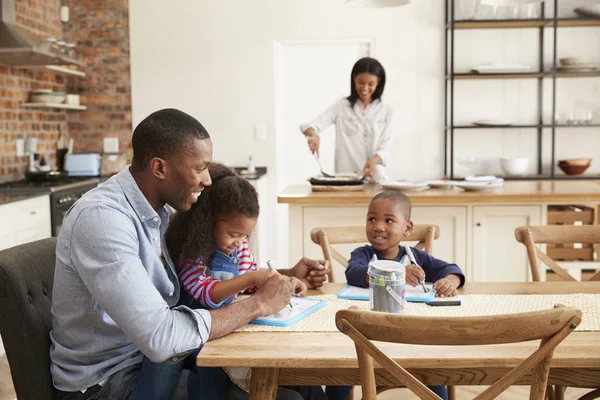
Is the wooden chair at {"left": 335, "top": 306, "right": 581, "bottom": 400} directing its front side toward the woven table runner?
yes

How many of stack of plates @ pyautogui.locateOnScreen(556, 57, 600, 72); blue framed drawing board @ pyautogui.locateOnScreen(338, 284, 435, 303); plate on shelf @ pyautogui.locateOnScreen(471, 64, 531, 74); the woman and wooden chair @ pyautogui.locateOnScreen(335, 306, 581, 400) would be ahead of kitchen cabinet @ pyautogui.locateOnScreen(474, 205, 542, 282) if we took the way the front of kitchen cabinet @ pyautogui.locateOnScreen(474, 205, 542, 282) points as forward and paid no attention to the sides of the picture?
2

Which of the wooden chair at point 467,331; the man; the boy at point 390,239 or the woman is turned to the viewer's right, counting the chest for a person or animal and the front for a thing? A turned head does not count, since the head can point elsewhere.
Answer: the man

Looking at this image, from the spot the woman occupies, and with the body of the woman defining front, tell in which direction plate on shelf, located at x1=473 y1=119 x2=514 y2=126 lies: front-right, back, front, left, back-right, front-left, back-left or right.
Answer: back-left

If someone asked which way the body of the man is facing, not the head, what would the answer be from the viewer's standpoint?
to the viewer's right

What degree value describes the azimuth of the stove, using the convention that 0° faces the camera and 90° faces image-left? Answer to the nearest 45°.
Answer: approximately 315°

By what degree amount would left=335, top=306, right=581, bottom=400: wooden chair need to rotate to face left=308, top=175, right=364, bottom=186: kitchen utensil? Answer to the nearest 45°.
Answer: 0° — it already faces it

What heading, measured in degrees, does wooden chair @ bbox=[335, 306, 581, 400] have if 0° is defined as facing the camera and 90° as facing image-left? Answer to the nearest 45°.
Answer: approximately 180°

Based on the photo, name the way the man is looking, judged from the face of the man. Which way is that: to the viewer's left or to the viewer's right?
to the viewer's right
